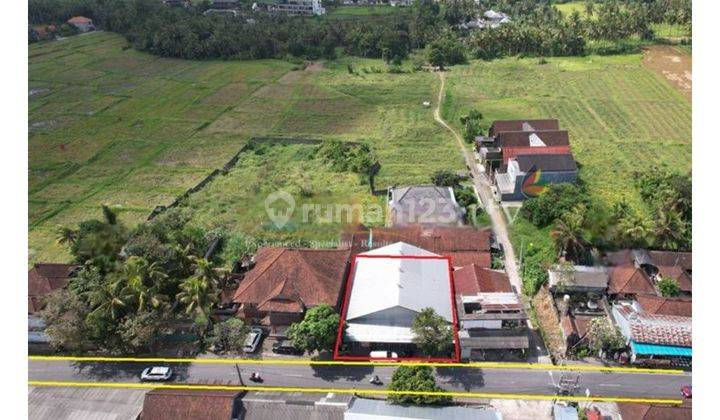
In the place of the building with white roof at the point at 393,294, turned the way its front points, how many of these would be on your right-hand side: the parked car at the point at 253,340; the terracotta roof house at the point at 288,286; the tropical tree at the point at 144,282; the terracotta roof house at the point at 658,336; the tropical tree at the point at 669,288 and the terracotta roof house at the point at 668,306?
3

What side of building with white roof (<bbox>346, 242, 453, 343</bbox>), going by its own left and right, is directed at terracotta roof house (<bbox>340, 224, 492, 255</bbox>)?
back

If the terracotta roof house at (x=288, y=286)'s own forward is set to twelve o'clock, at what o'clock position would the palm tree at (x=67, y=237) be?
The palm tree is roughly at 4 o'clock from the terracotta roof house.

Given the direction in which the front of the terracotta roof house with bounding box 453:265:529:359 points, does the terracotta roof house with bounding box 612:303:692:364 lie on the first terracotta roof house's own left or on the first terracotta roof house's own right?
on the first terracotta roof house's own left

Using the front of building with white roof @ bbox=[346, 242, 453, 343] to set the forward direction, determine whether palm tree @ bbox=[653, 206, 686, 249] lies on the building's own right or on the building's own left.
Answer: on the building's own left

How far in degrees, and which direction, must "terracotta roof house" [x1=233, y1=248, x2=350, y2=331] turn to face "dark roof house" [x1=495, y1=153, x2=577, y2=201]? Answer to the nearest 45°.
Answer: approximately 135° to its left
